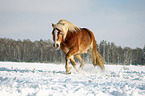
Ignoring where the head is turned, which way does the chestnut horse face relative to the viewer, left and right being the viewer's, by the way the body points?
facing the viewer and to the left of the viewer
